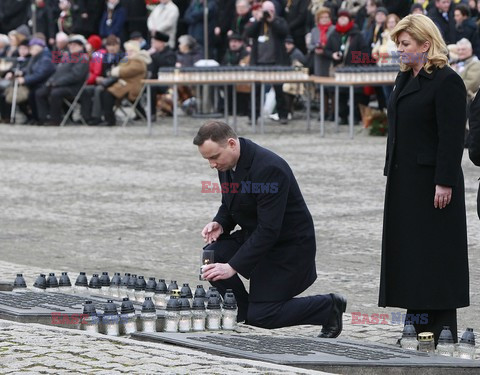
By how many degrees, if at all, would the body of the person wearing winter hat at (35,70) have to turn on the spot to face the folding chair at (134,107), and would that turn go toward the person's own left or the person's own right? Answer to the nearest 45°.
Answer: approximately 135° to the person's own left

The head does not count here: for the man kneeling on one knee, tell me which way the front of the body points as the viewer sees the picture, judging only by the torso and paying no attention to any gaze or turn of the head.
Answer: to the viewer's left

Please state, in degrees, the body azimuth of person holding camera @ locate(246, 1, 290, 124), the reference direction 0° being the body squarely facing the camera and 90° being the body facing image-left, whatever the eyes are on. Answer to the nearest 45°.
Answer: approximately 0°

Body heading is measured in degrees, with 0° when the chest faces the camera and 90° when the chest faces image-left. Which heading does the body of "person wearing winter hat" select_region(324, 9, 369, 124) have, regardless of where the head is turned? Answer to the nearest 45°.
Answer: approximately 0°

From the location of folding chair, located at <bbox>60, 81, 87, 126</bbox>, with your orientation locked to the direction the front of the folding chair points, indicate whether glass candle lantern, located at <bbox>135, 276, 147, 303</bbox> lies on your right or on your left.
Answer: on your left

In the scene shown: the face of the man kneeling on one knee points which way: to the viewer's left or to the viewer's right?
to the viewer's left
